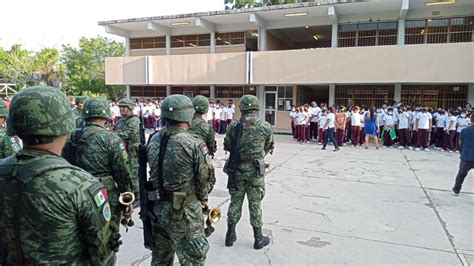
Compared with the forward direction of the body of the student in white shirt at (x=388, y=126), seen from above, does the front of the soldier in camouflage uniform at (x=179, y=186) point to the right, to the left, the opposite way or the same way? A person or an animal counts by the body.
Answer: the opposite way

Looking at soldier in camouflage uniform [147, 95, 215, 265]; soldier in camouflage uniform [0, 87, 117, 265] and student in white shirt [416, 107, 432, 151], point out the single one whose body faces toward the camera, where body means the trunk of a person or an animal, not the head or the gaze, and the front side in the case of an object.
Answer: the student in white shirt

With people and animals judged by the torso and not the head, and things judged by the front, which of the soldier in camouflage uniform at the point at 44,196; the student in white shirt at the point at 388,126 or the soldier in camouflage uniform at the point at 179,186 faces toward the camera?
the student in white shirt

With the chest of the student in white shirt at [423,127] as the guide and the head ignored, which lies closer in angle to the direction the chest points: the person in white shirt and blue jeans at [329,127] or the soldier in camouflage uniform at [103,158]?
the soldier in camouflage uniform

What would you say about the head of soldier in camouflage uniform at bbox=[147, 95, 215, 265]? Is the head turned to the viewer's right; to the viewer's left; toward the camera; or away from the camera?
away from the camera

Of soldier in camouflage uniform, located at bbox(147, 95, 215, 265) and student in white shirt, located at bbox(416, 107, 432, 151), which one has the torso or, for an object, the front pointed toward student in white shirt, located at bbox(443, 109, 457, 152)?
the soldier in camouflage uniform

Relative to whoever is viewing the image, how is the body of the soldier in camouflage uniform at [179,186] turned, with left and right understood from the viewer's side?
facing away from the viewer and to the right of the viewer

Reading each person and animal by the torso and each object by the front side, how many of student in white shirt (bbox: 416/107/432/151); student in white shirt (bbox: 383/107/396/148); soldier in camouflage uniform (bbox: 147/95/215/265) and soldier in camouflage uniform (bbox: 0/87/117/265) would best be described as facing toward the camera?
2

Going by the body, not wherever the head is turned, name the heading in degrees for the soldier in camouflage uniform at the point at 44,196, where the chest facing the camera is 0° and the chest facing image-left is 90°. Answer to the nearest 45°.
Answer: approximately 225°

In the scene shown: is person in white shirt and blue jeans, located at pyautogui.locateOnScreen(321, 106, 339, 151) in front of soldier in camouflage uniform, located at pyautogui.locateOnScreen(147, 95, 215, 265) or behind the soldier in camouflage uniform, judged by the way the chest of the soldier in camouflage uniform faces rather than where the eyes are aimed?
in front

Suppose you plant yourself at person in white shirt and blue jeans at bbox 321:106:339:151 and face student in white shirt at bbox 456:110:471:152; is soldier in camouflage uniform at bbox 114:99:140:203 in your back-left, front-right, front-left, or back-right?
back-right

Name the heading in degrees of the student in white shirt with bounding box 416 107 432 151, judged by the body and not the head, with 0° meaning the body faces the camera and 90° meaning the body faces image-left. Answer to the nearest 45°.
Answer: approximately 0°

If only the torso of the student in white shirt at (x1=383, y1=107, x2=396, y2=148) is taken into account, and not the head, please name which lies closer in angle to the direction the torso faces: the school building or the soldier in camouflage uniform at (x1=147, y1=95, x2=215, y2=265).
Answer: the soldier in camouflage uniform

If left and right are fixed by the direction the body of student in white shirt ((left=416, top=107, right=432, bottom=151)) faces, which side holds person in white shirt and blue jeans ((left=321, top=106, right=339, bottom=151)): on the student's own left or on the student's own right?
on the student's own right
